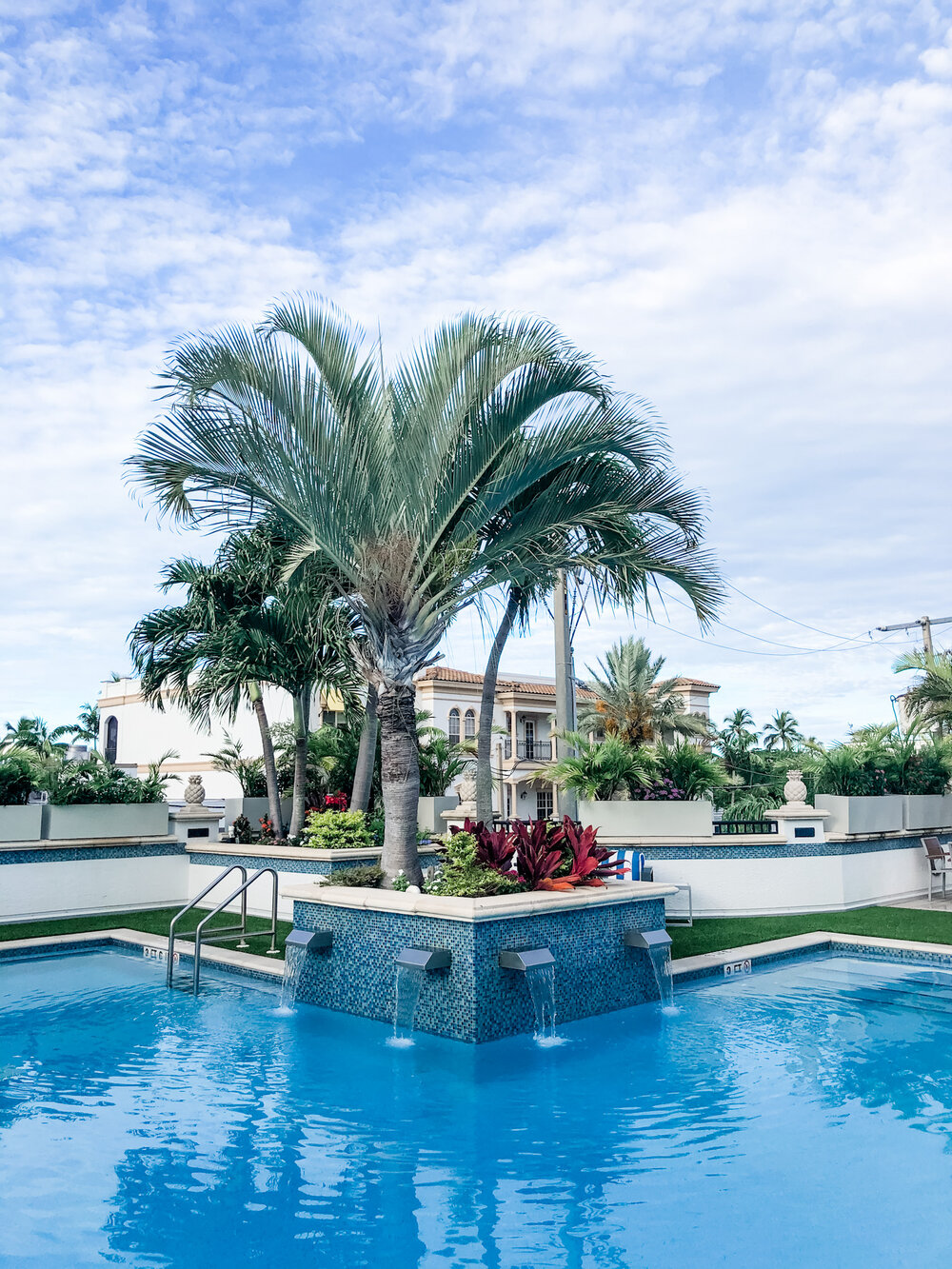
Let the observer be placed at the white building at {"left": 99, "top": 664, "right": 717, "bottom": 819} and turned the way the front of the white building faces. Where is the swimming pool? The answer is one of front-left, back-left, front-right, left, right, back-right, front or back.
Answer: front-right

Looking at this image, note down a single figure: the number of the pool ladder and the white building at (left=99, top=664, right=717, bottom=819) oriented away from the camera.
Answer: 0

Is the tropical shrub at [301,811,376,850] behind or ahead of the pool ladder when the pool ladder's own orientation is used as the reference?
behind

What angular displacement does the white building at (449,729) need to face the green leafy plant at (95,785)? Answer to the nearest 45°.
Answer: approximately 45° to its right

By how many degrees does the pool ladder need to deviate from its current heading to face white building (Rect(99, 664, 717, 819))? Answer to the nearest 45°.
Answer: approximately 135° to its right

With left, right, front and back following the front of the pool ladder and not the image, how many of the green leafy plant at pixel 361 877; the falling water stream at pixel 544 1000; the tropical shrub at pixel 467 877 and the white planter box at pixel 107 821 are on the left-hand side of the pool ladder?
3

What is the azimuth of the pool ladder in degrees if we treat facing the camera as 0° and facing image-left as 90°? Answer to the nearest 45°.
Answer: approximately 45°

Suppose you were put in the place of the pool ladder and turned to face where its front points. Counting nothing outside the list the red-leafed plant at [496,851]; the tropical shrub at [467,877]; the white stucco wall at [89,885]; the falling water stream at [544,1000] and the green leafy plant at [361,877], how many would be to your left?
4

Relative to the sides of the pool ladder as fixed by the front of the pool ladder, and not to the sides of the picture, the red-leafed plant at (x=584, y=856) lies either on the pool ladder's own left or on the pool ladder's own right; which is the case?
on the pool ladder's own left

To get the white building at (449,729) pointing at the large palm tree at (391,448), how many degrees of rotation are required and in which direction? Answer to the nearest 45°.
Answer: approximately 45° to its right

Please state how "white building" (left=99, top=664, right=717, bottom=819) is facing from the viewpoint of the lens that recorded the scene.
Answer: facing the viewer and to the right of the viewer
